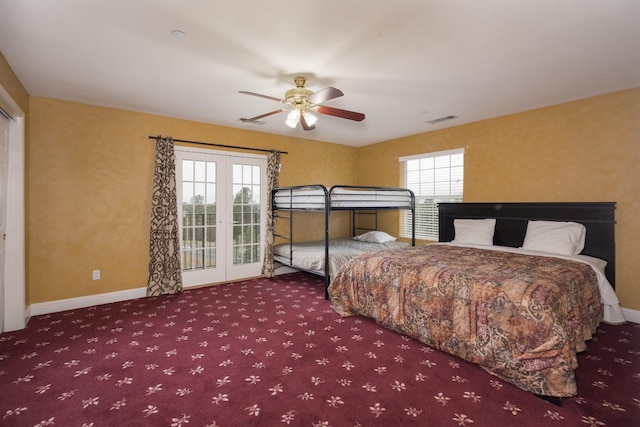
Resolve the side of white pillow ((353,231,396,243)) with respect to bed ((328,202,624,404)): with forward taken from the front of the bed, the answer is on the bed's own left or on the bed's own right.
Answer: on the bed's own right

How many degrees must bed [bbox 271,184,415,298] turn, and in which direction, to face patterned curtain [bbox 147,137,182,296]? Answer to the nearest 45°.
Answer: approximately 45° to its right

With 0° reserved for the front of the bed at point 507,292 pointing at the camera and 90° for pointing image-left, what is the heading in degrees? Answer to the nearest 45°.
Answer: approximately 45°

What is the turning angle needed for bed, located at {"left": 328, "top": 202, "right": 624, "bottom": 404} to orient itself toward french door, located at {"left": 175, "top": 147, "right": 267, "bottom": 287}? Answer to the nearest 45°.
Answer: approximately 45° to its right

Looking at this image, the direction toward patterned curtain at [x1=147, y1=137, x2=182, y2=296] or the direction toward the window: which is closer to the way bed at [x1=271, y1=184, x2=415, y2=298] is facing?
the patterned curtain

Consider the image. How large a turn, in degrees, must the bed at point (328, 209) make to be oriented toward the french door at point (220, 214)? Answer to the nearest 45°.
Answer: approximately 45° to its right

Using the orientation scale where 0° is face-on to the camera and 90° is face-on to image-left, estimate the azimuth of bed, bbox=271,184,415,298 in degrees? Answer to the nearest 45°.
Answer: approximately 45°

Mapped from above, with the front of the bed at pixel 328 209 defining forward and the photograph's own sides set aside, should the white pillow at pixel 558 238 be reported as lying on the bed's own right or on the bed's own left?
on the bed's own left

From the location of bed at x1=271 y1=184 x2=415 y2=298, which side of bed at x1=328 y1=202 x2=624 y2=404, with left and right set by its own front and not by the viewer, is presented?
right
